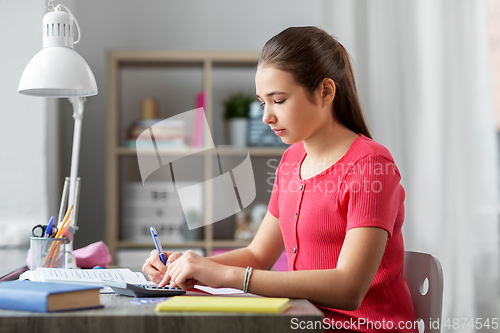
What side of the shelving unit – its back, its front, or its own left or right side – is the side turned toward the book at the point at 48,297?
front

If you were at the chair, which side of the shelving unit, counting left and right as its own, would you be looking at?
front

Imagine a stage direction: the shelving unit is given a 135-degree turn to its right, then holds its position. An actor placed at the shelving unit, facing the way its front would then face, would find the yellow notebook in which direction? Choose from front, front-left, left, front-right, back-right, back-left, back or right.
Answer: back-left

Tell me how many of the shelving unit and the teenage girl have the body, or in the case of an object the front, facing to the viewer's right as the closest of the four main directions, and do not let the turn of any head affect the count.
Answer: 0

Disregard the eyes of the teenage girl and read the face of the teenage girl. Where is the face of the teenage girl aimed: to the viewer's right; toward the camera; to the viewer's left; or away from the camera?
to the viewer's left

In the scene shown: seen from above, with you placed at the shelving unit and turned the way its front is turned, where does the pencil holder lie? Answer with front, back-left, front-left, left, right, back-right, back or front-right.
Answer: front

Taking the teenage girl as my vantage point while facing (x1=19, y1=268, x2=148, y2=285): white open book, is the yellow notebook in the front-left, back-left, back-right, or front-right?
front-left

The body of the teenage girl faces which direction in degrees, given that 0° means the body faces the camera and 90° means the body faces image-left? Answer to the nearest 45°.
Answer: approximately 45°

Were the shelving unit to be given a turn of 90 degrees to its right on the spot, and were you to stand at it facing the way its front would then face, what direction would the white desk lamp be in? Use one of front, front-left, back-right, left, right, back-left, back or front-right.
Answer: left

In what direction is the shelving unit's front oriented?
toward the camera

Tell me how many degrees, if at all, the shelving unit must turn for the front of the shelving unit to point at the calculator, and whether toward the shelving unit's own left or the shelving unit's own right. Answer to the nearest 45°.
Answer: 0° — it already faces it

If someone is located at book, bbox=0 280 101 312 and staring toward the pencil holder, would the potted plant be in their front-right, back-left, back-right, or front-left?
front-right
